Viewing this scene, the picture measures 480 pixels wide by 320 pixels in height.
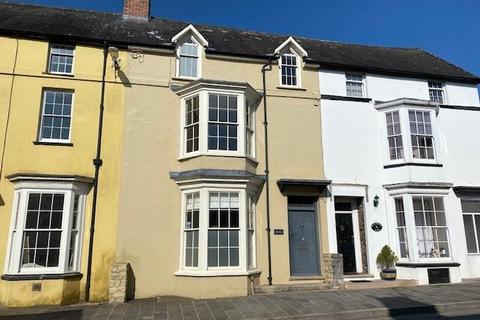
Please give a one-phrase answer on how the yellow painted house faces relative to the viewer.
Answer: facing the viewer

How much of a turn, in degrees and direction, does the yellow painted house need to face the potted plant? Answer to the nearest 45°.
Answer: approximately 90° to its left

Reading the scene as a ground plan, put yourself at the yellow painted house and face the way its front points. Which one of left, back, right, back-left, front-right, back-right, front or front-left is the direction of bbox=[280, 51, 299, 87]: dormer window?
left

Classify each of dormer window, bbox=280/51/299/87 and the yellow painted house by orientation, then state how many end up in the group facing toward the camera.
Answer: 2

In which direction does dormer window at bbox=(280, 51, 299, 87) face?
toward the camera

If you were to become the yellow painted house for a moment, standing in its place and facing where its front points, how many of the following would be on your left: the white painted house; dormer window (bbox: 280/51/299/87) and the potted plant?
3
